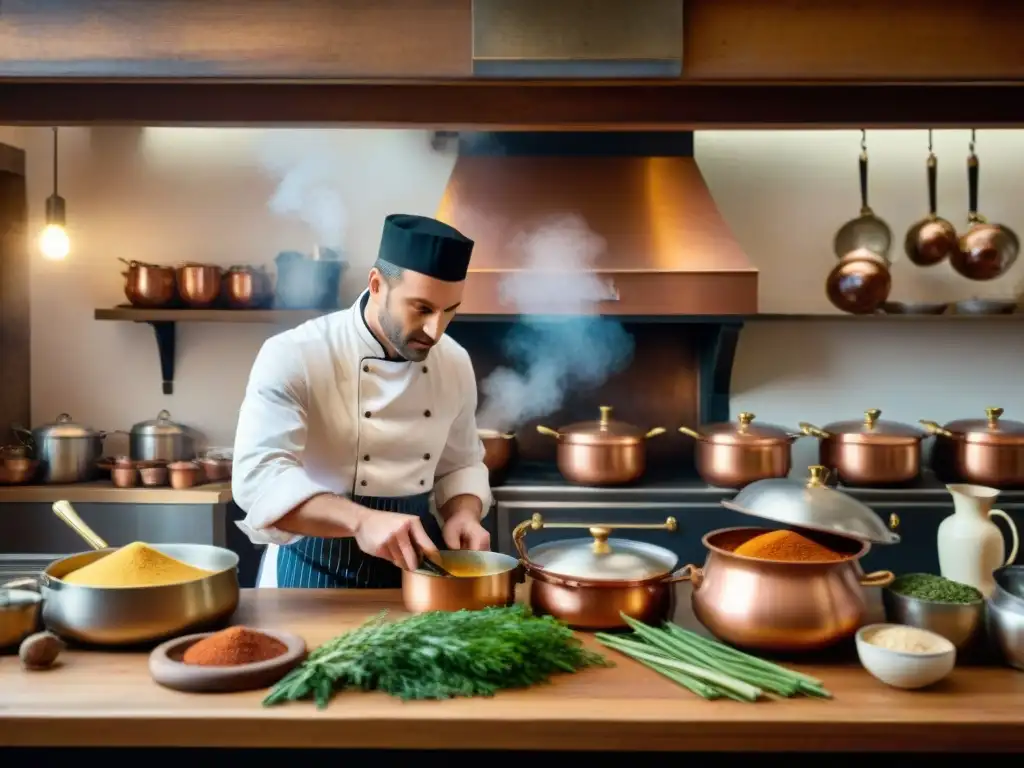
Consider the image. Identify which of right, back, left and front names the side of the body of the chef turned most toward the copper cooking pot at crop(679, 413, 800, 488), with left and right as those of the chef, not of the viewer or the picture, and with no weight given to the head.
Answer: left

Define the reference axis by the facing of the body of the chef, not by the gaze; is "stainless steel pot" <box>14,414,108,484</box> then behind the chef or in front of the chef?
behind

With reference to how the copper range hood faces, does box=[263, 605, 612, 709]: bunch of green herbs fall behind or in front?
in front

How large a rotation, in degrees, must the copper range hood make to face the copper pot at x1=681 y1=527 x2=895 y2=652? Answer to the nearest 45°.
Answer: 0° — it already faces it

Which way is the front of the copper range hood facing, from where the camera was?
facing the viewer

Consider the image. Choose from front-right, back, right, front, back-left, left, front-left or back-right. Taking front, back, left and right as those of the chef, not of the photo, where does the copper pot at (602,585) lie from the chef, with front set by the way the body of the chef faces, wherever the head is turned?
front

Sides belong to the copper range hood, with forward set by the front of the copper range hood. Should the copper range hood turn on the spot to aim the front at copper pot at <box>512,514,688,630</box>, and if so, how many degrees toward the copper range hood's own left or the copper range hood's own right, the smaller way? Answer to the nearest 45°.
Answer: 0° — it already faces it

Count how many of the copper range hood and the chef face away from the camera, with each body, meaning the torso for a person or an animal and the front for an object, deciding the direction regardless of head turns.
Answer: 0

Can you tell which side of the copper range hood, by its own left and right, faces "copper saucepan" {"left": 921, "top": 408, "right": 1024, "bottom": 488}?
left

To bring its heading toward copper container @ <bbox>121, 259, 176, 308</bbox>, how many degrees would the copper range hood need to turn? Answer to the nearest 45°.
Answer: approximately 90° to its right

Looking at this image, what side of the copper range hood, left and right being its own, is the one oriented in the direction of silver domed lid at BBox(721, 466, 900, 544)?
front

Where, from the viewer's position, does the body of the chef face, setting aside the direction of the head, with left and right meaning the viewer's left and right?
facing the viewer and to the right of the viewer

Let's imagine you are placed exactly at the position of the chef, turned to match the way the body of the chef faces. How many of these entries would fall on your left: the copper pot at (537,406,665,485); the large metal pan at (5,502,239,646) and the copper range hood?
2

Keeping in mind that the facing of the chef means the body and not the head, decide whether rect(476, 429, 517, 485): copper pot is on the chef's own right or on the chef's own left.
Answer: on the chef's own left

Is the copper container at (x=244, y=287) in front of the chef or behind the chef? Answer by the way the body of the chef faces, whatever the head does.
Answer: behind

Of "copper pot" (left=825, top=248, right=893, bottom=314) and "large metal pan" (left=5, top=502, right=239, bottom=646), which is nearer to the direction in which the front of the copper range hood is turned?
the large metal pan
